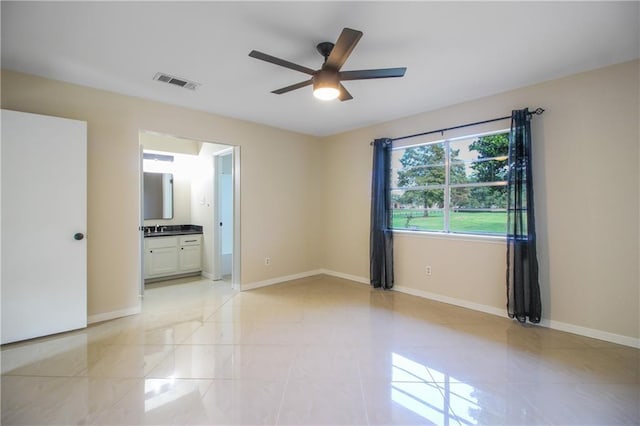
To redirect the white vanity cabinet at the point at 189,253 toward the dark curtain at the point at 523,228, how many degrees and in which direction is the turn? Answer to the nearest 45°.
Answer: approximately 45° to its left

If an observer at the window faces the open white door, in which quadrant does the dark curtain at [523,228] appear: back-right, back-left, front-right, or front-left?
back-left

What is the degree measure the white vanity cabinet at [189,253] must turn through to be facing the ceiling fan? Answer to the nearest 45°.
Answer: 0° — it already faces it

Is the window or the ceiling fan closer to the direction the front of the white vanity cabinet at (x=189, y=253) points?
the ceiling fan

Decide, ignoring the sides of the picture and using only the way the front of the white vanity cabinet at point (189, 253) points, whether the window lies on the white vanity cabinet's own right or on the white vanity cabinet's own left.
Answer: on the white vanity cabinet's own left

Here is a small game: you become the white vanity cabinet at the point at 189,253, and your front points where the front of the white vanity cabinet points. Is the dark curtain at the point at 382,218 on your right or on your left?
on your left

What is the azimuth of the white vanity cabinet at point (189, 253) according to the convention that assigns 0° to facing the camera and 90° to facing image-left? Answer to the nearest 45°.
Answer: approximately 0°
